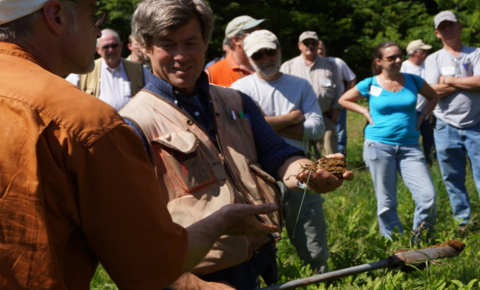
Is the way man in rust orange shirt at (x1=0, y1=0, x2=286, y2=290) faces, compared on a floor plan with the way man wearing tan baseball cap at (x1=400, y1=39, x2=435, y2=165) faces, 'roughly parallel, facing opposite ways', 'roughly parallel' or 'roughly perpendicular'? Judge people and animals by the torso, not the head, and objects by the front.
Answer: roughly perpendicular

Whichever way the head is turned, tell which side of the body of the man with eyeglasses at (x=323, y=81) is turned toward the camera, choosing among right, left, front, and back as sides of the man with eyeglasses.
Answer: front

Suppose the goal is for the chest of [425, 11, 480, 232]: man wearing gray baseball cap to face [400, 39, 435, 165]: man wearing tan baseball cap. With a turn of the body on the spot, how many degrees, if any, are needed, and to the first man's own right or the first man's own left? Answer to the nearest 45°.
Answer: approximately 180°

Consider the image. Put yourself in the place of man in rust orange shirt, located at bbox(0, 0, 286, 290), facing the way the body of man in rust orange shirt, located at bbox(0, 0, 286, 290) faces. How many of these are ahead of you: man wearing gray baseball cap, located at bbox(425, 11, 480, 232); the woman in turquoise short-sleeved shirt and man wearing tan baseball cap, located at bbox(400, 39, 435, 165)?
3

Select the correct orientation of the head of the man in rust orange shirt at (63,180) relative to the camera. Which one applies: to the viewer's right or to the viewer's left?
to the viewer's right

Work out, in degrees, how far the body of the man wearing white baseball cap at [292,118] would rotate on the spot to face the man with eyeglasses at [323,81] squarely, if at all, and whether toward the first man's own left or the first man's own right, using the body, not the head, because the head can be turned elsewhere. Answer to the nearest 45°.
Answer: approximately 180°

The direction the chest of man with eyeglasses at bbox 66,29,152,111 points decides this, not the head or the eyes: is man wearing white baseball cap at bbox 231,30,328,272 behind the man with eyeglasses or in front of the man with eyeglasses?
in front

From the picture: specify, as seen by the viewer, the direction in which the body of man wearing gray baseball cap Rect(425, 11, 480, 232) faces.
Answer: toward the camera

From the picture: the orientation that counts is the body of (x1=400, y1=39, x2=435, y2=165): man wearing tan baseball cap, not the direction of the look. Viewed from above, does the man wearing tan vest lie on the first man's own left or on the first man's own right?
on the first man's own right

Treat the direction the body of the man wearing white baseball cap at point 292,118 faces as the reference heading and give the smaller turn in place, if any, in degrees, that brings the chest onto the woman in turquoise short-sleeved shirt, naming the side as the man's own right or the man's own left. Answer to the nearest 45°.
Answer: approximately 135° to the man's own left

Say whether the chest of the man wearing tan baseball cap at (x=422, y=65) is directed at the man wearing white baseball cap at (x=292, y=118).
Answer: no

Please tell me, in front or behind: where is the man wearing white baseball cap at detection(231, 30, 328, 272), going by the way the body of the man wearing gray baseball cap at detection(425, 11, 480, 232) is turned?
in front

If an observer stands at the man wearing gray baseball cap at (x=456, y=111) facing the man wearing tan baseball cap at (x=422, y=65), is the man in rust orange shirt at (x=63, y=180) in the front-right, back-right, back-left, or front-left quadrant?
back-left

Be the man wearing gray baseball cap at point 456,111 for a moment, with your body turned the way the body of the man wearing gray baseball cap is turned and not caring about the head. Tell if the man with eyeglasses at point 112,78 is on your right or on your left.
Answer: on your right

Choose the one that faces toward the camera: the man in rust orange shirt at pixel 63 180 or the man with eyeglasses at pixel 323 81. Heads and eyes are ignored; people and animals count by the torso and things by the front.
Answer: the man with eyeglasses

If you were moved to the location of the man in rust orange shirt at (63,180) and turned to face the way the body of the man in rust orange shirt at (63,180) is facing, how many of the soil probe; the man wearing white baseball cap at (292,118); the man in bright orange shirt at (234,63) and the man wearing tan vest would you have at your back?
0
